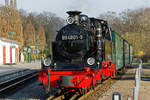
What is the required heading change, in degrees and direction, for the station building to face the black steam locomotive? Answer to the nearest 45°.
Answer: approximately 45° to its right

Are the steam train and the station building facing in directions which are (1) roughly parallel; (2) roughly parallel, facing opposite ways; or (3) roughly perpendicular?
roughly perpendicular

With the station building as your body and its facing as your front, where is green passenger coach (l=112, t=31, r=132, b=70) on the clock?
The green passenger coach is roughly at 1 o'clock from the station building.

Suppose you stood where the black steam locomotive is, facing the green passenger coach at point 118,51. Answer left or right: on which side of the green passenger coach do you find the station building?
left

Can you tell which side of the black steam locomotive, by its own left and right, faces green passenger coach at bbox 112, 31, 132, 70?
back

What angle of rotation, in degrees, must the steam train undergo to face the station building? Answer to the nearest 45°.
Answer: approximately 90° to its right

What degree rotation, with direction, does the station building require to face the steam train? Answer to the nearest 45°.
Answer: approximately 45° to its right

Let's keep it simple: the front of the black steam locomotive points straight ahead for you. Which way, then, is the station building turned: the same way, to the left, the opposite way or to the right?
to the left

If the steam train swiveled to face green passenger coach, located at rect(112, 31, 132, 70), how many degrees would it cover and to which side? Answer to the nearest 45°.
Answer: approximately 180°
